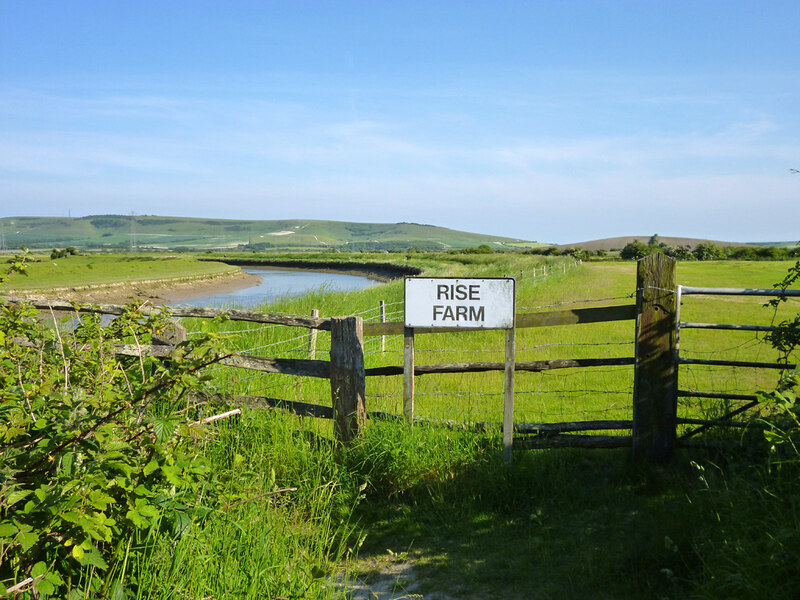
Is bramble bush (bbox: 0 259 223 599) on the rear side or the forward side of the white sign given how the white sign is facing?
on the forward side

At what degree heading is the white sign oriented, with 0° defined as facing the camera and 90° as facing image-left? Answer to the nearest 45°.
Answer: approximately 0°
